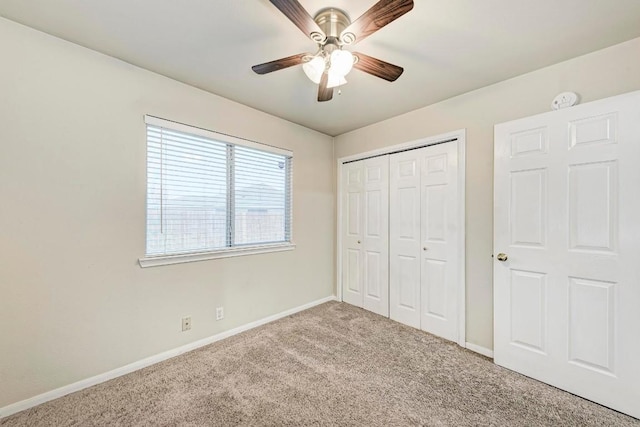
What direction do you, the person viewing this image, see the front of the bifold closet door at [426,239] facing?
facing the viewer and to the left of the viewer

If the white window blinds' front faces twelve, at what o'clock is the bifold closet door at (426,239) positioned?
The bifold closet door is roughly at 11 o'clock from the white window blinds.

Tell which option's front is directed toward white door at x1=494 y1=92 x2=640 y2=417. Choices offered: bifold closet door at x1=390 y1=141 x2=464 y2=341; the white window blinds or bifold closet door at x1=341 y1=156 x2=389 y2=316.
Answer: the white window blinds

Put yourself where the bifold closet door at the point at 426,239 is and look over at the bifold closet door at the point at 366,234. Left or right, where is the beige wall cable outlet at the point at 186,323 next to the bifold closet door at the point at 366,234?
left

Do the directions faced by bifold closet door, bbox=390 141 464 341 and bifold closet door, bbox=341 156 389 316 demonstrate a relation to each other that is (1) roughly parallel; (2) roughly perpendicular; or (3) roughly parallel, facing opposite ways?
roughly parallel

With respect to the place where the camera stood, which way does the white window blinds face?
facing the viewer and to the right of the viewer

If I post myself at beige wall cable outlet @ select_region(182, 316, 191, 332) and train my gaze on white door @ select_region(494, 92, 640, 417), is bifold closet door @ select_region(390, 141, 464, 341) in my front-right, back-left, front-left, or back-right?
front-left

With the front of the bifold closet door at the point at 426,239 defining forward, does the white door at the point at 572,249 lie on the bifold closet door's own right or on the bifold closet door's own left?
on the bifold closet door's own left

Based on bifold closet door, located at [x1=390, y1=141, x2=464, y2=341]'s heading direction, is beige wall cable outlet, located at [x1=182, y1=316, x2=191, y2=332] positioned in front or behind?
in front

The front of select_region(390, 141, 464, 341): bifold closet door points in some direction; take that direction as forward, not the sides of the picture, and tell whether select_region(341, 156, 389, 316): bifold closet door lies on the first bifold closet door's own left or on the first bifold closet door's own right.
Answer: on the first bifold closet door's own right

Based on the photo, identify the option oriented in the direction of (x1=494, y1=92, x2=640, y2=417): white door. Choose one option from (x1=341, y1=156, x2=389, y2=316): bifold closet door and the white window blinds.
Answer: the white window blinds

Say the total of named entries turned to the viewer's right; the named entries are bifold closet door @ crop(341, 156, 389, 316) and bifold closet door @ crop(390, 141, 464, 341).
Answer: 0

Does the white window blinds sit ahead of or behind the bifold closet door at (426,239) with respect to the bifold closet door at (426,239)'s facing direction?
ahead

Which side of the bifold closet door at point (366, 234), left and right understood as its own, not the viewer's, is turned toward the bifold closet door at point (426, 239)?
left

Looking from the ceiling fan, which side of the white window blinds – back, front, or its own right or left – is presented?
front
